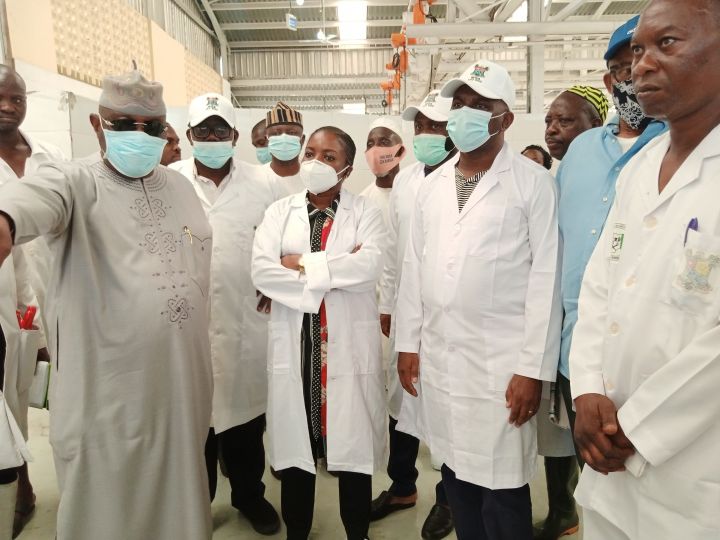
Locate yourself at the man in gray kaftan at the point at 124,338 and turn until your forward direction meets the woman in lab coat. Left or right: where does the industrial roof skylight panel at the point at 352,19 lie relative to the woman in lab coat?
left

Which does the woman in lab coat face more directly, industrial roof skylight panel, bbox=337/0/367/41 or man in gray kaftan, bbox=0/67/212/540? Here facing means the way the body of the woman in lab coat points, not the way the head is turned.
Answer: the man in gray kaftan

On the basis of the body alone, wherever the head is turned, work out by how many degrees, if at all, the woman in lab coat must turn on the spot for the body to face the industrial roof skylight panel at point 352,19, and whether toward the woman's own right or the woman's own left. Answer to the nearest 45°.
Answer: approximately 180°

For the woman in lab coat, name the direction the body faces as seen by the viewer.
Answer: toward the camera

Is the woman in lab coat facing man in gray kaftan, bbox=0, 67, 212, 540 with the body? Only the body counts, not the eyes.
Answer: no

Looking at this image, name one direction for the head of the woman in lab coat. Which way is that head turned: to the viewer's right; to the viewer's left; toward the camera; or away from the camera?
toward the camera
